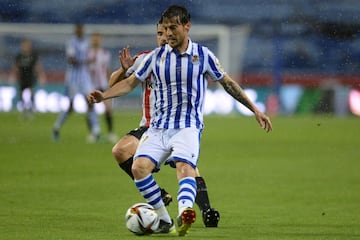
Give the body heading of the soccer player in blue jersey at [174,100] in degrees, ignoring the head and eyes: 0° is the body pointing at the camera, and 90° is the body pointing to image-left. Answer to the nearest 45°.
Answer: approximately 0°

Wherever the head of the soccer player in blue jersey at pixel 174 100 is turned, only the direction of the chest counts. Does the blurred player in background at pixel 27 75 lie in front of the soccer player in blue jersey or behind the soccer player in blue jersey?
behind
